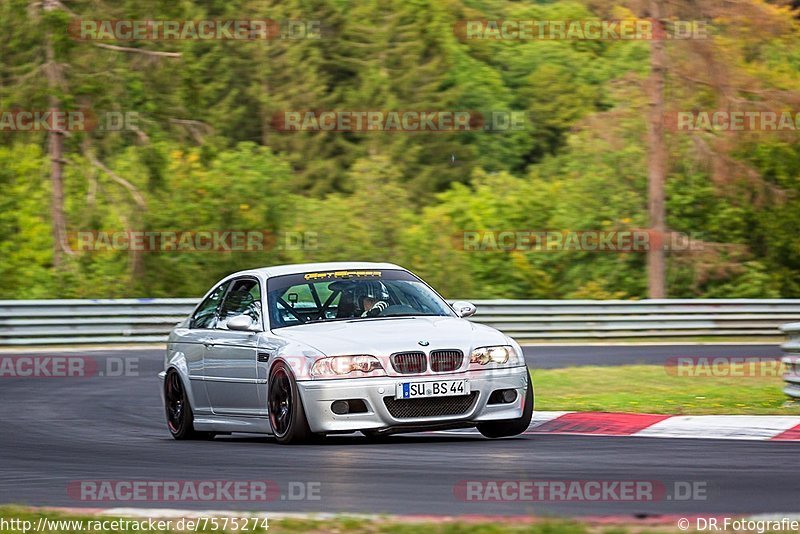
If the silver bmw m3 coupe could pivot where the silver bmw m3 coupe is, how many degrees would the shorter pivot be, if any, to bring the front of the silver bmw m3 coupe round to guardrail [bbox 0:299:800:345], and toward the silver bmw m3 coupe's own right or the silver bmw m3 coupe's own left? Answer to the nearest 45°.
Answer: approximately 135° to the silver bmw m3 coupe's own left

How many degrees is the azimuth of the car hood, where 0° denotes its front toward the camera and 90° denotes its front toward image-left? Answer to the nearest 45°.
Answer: approximately 315°

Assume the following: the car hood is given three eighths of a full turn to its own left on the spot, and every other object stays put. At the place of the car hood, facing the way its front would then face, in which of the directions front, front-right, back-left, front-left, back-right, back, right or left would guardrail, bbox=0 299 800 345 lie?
front

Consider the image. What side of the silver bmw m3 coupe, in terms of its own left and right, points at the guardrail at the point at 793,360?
left

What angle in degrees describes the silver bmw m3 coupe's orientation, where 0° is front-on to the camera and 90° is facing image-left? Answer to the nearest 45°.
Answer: approximately 315°

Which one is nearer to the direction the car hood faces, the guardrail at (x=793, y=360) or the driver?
the guardrail
